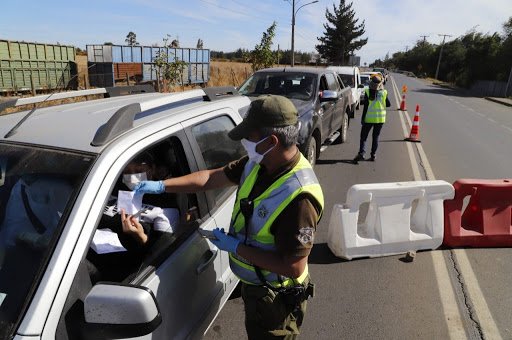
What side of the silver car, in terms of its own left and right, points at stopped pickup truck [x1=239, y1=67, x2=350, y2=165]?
back

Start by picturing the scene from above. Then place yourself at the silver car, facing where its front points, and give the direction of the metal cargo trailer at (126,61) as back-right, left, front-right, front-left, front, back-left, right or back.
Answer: back-right

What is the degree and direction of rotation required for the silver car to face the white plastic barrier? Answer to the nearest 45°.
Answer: approximately 180°

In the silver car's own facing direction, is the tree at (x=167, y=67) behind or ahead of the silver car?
behind

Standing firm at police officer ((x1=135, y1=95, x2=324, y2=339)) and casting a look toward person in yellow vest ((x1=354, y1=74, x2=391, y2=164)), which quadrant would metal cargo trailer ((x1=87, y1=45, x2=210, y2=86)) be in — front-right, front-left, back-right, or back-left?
front-left

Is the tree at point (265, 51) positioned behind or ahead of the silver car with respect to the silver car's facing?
behind

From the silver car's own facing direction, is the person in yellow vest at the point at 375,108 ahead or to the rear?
to the rear

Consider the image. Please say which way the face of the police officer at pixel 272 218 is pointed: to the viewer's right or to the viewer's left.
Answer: to the viewer's left

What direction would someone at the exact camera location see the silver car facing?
facing the viewer and to the left of the viewer
